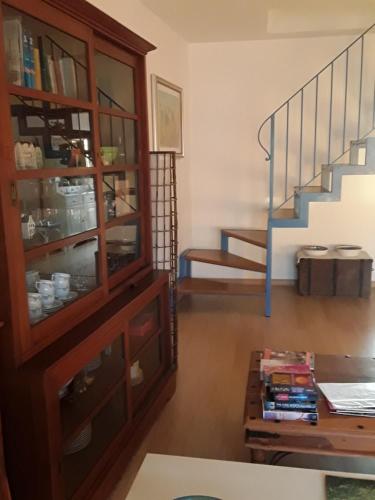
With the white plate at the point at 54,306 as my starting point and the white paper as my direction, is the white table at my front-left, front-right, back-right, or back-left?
front-right

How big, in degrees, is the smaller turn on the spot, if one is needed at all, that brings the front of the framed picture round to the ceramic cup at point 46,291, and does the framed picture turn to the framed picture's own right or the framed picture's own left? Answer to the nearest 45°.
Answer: approximately 45° to the framed picture's own right

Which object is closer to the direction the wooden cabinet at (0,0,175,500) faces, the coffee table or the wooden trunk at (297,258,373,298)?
the coffee table

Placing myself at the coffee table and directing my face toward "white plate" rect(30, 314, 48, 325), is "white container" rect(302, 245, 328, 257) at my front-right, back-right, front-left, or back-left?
back-right

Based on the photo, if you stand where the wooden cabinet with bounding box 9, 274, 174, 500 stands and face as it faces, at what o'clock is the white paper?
The white paper is roughly at 11 o'clock from the wooden cabinet.

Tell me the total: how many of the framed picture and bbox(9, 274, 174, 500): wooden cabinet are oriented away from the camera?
0

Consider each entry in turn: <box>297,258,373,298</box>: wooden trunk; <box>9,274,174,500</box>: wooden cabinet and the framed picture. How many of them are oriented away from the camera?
0

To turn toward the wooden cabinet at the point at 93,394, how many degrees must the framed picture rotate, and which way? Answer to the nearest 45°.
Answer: approximately 45° to its right

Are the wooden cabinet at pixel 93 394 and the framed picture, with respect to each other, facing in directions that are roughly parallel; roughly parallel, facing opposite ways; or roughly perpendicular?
roughly parallel

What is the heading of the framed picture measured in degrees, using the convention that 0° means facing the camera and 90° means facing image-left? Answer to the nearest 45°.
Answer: approximately 315°

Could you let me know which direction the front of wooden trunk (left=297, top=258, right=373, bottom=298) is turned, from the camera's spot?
facing the viewer

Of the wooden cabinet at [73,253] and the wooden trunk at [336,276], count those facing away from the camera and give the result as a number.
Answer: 0

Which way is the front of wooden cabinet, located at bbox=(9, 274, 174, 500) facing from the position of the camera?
facing the viewer and to the right of the viewer

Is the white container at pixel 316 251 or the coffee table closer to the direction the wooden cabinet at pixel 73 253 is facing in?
the coffee table

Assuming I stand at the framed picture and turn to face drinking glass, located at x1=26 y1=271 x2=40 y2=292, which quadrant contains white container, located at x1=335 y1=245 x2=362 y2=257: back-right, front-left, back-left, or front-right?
back-left

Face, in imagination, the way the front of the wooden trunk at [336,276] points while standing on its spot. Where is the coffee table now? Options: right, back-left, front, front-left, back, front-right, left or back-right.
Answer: front

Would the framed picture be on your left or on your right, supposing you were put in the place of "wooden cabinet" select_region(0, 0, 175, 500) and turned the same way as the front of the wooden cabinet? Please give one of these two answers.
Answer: on your left
